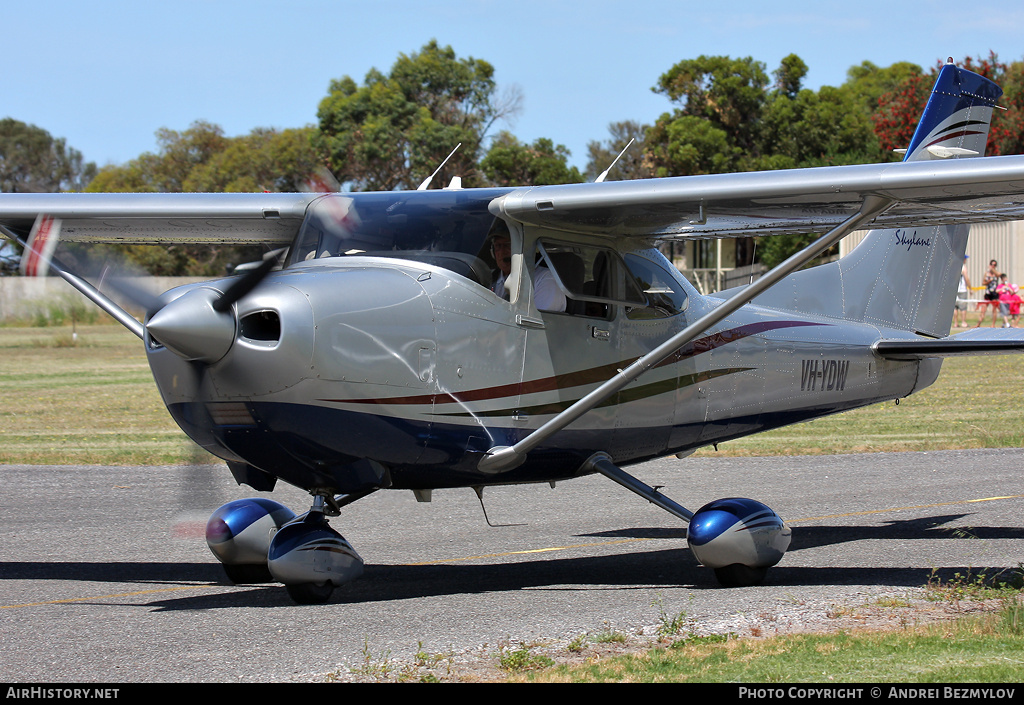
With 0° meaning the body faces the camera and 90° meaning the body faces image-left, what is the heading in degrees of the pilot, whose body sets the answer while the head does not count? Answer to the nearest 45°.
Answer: approximately 45°

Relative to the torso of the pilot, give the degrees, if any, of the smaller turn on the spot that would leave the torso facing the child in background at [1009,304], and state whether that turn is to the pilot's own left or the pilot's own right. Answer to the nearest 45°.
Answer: approximately 180°

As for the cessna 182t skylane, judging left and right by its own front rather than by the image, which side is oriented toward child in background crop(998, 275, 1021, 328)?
back

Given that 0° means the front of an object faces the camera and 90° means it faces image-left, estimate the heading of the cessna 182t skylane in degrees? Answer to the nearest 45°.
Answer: approximately 45°
